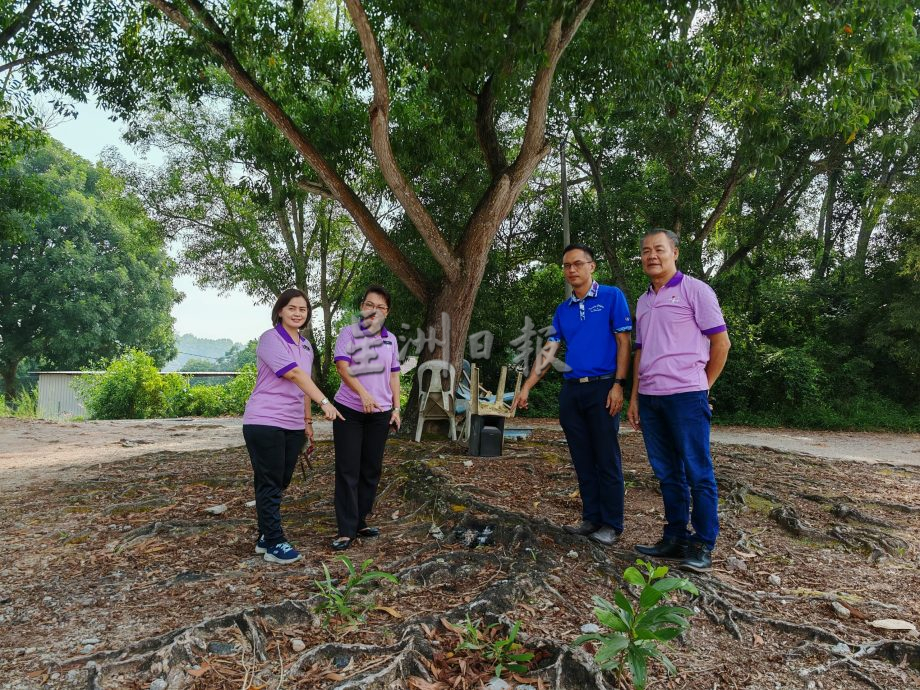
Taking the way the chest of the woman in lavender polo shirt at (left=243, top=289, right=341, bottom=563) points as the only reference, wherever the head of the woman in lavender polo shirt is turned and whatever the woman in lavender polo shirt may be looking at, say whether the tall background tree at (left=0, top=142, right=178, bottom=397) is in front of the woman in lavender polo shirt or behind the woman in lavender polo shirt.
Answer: behind

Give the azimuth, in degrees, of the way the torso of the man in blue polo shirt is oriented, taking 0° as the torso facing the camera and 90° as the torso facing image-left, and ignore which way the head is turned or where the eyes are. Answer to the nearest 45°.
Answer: approximately 45°

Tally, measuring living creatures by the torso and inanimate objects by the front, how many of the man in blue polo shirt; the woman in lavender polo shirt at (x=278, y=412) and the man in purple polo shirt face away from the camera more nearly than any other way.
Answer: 0

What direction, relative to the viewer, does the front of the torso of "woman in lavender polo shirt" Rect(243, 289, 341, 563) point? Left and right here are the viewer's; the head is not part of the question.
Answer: facing the viewer and to the right of the viewer

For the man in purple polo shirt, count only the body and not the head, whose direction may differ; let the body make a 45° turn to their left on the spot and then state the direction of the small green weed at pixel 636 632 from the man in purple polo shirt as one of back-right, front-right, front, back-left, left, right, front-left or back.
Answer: front

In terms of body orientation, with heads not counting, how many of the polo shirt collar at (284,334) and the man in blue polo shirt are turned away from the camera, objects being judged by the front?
0

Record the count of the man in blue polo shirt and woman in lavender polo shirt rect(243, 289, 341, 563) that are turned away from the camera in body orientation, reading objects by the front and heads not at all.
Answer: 0

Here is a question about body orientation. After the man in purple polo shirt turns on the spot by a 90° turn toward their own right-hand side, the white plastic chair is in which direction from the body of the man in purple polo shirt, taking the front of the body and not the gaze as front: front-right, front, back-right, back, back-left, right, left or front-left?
front

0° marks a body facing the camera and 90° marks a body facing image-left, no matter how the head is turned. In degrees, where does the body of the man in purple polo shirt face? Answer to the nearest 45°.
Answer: approximately 45°

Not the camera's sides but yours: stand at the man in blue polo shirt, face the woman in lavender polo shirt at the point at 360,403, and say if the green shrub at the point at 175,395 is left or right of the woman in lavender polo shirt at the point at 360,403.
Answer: right

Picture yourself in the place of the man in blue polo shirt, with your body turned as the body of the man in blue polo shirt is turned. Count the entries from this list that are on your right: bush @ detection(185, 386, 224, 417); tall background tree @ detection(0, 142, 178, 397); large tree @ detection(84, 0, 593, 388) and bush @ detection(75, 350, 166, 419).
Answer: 4

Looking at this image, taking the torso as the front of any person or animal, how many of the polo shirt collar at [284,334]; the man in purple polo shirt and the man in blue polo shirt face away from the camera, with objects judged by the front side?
0

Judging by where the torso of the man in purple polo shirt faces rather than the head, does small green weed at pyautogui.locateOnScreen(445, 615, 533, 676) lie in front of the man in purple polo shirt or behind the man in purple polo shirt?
in front

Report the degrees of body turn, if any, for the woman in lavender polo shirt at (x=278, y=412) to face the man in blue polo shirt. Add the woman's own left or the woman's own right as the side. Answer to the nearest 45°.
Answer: approximately 45° to the woman's own left

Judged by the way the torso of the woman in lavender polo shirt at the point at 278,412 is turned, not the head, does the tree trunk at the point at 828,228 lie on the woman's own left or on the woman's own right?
on the woman's own left
